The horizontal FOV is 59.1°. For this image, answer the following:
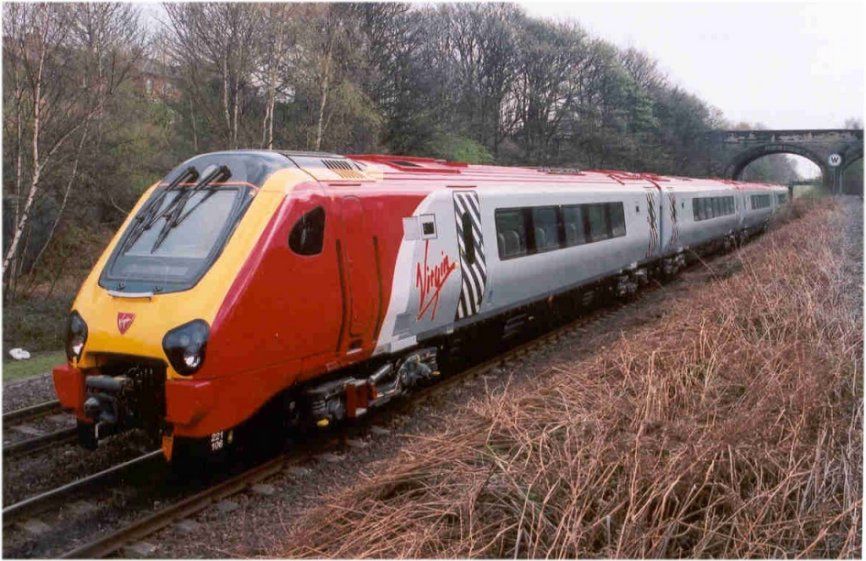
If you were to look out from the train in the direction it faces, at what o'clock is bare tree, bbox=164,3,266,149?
The bare tree is roughly at 4 o'clock from the train.

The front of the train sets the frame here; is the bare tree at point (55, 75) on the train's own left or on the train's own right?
on the train's own right

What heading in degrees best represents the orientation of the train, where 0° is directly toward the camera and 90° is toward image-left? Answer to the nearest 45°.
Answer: approximately 45°
